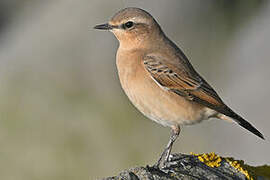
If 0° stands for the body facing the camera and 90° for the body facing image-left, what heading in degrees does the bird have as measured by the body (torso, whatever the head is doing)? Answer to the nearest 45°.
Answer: approximately 90°
